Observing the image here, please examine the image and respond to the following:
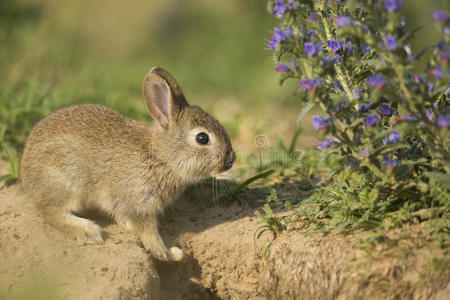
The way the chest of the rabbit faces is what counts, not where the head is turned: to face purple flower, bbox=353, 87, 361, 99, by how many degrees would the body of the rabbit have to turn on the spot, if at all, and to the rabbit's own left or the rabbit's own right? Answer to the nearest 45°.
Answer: approximately 45° to the rabbit's own right

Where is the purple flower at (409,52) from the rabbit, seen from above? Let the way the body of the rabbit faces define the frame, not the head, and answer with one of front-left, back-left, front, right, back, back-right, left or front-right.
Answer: front-right

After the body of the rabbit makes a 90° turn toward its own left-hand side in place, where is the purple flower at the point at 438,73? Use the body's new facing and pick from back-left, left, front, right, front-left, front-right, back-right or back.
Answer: back-right

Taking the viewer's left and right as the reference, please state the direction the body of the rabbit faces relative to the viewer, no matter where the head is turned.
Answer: facing to the right of the viewer

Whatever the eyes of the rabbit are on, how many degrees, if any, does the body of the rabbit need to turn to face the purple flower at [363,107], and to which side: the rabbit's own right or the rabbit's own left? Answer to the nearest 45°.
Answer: approximately 45° to the rabbit's own right

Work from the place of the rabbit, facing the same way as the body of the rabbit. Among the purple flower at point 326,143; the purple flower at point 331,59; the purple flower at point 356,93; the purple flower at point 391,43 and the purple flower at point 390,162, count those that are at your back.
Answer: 0

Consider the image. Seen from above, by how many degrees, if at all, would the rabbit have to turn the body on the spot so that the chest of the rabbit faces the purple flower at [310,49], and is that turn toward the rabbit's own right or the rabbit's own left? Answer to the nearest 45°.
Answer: approximately 45° to the rabbit's own right

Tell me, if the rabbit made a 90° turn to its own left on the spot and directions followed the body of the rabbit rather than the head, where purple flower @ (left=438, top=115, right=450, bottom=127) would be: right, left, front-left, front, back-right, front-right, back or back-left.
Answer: back-right

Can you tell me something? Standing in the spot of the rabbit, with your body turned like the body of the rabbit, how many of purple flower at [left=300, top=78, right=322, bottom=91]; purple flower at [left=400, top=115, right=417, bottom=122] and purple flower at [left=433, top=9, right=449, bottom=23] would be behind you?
0

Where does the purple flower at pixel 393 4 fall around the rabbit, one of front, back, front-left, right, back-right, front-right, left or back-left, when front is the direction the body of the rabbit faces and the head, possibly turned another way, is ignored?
front-right

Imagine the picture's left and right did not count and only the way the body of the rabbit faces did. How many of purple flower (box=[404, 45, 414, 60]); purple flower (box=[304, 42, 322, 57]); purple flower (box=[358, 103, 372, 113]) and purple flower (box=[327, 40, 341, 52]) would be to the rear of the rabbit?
0

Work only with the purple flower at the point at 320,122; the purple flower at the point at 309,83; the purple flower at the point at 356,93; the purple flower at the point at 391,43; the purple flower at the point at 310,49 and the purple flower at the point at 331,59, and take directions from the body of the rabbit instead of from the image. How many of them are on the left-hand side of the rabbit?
0

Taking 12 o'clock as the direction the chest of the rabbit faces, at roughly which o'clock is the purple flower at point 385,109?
The purple flower is roughly at 1 o'clock from the rabbit.

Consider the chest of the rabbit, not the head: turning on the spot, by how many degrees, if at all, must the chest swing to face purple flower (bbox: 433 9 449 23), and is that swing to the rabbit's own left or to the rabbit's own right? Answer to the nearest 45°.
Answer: approximately 45° to the rabbit's own right
